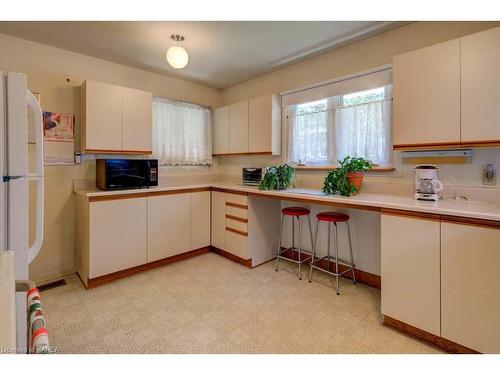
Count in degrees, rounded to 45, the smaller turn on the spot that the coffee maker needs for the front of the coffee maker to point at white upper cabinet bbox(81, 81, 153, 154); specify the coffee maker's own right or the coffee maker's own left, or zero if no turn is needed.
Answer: approximately 90° to the coffee maker's own right

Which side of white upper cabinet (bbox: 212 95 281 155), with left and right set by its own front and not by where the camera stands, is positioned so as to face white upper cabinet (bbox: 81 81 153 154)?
front

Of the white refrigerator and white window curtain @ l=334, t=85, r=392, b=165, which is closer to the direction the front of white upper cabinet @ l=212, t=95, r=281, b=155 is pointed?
the white refrigerator

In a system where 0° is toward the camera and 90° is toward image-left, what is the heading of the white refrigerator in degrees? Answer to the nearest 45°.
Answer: approximately 270°

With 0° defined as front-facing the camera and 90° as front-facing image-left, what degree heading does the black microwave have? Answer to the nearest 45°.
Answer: approximately 0°

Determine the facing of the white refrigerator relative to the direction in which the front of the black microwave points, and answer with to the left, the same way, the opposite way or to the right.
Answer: to the left

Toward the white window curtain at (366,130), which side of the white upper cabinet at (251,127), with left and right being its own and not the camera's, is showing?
left

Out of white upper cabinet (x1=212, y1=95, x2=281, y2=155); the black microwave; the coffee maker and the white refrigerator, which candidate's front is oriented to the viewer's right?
the white refrigerator
